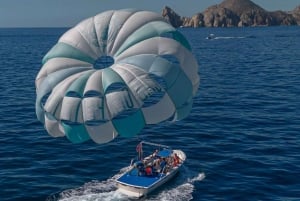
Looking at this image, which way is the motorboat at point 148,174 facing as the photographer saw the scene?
facing away from the viewer and to the right of the viewer
